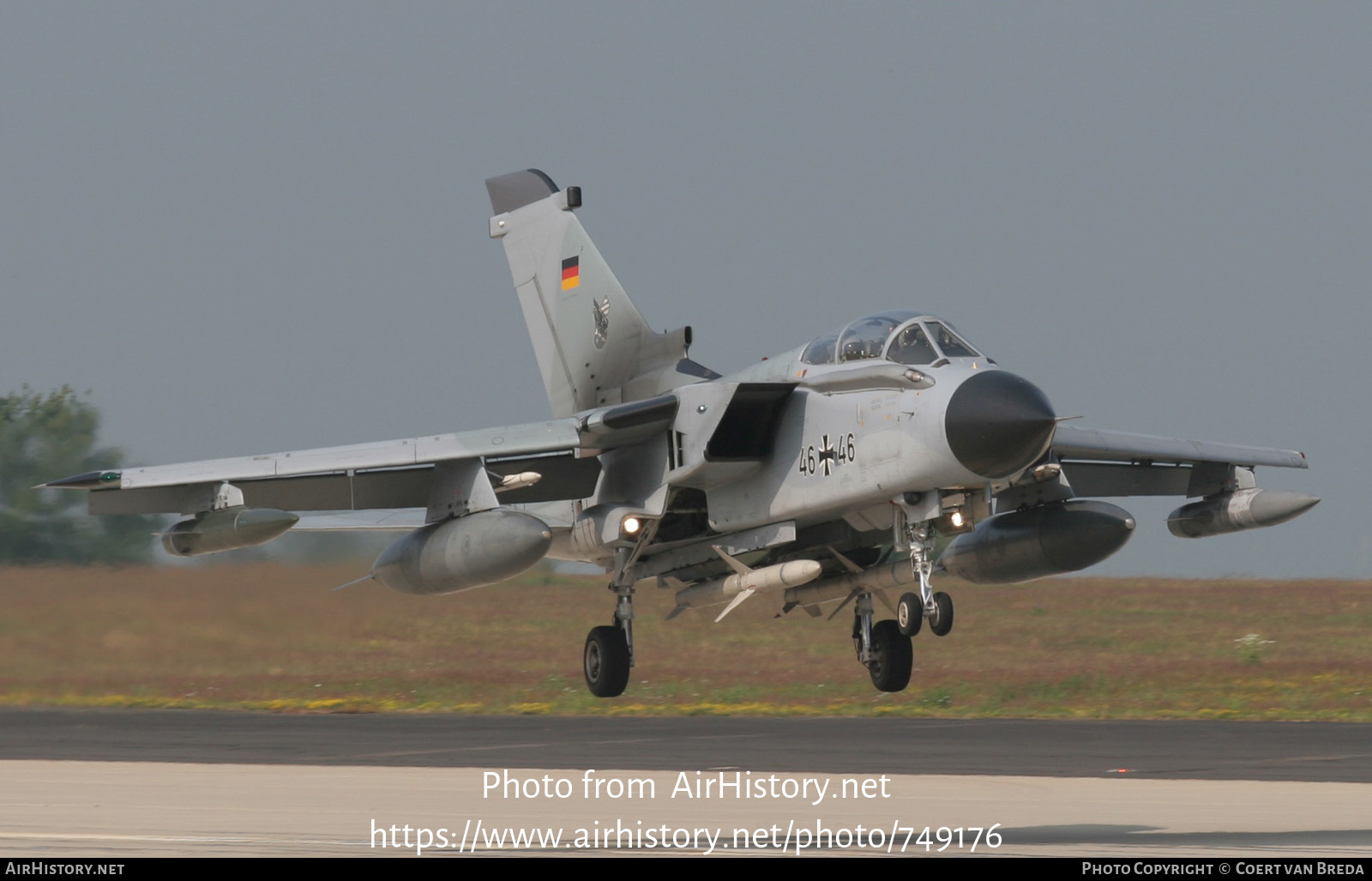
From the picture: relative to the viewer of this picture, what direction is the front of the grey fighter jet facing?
facing the viewer and to the right of the viewer

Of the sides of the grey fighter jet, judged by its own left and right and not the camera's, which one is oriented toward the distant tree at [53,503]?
back
